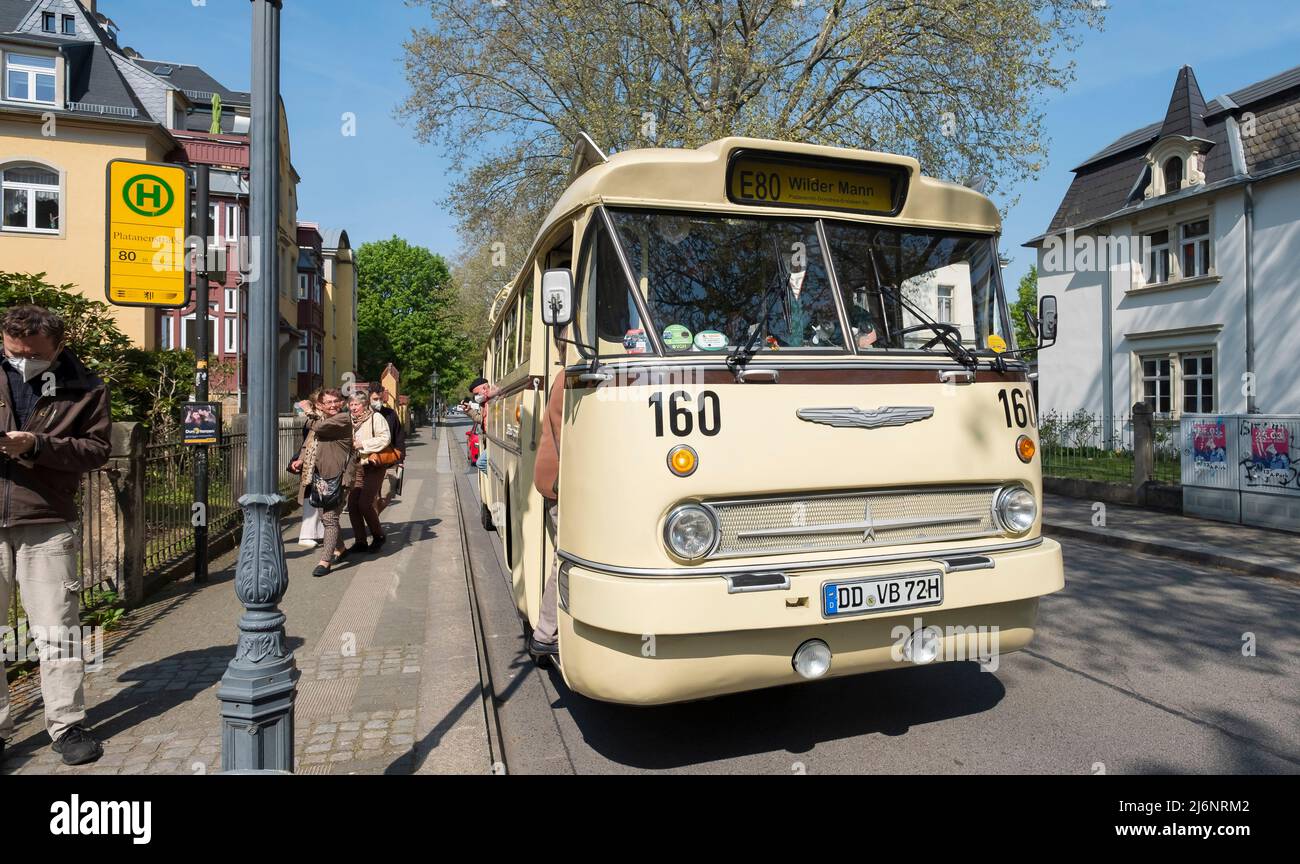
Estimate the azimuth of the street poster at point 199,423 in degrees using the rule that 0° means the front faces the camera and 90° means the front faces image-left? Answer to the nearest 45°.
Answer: approximately 0°

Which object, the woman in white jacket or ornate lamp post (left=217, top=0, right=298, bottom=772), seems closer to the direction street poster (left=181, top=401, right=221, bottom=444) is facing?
the ornate lamp post

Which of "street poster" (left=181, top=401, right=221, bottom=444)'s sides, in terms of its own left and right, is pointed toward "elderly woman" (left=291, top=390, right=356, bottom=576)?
left

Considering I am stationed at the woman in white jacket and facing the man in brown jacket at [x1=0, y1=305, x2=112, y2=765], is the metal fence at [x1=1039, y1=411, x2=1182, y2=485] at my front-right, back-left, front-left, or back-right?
back-left
